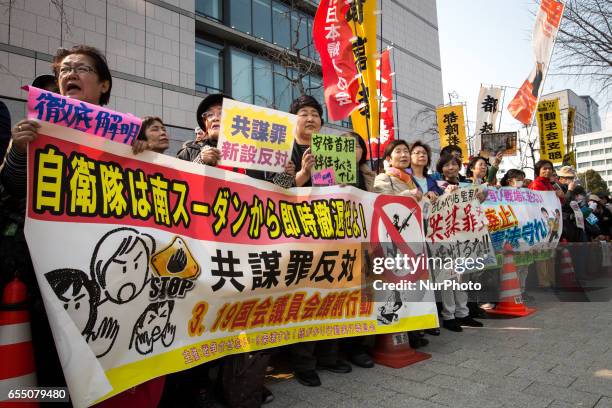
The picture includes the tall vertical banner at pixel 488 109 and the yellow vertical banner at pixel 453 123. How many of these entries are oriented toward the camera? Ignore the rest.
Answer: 2

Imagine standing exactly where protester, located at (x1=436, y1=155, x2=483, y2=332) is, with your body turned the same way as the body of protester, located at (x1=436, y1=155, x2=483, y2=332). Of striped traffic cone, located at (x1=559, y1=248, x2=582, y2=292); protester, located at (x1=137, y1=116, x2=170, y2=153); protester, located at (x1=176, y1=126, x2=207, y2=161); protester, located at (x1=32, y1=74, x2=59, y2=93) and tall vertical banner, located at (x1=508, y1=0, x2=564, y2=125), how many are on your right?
3

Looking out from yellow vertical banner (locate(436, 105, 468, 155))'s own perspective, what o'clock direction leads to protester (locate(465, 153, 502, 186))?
The protester is roughly at 12 o'clock from the yellow vertical banner.

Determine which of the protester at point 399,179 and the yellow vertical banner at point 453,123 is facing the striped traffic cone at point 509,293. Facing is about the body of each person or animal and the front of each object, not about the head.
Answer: the yellow vertical banner

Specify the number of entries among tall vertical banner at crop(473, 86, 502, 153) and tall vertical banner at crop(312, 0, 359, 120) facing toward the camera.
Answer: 2

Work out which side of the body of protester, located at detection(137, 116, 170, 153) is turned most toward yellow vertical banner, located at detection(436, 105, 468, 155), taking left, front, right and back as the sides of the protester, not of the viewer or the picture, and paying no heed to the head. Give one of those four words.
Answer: left

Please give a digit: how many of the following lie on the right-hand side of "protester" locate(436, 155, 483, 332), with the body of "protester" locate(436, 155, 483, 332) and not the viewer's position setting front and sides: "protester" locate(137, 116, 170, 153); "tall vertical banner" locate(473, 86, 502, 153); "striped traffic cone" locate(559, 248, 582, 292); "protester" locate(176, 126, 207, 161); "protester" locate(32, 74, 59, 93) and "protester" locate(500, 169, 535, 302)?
3

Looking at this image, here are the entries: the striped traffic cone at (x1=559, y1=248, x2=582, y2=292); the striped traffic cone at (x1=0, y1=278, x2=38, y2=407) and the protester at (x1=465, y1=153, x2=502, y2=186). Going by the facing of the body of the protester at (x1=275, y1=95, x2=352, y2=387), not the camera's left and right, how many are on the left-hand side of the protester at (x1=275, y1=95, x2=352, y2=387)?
2

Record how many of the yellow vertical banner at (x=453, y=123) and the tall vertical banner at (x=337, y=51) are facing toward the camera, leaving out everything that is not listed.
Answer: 2
